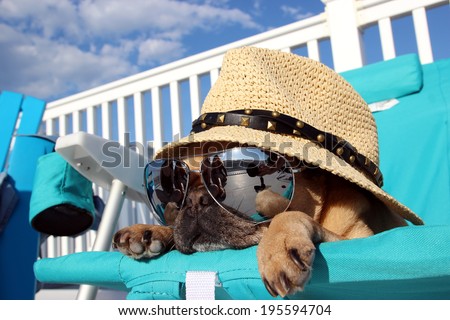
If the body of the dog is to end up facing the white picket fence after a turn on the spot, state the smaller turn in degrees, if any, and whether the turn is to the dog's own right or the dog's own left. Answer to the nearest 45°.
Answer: approximately 135° to the dog's own right

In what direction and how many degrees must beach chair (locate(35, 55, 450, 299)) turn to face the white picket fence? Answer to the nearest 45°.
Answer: approximately 135° to its right

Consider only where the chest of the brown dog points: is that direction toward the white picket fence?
no

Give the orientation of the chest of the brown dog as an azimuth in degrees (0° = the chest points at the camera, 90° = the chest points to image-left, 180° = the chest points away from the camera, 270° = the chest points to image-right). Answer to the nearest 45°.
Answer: approximately 45°
